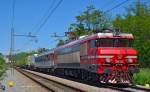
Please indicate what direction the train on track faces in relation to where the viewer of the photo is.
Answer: facing the viewer and to the right of the viewer
